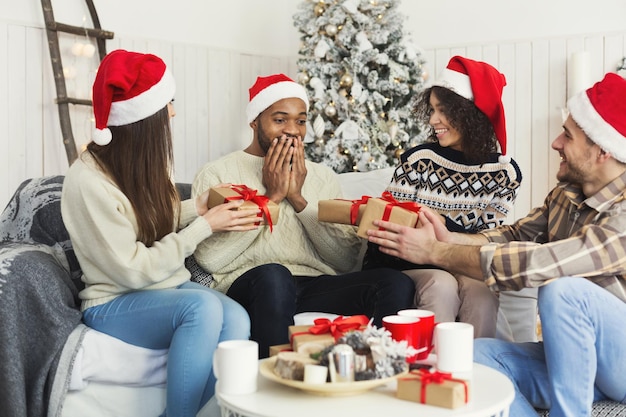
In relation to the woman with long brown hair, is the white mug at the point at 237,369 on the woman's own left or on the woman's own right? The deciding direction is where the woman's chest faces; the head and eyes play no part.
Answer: on the woman's own right

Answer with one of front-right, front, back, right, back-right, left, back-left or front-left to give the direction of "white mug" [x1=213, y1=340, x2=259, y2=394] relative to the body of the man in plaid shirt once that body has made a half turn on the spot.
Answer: back-right

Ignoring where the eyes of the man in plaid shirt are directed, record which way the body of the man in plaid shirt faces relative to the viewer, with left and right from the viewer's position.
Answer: facing to the left of the viewer

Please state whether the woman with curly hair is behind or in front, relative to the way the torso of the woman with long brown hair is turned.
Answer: in front

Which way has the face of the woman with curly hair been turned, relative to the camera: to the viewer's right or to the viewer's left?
to the viewer's left

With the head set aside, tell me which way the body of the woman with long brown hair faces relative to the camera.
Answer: to the viewer's right

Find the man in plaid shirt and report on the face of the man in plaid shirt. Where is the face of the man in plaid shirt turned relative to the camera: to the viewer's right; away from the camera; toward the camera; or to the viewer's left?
to the viewer's left

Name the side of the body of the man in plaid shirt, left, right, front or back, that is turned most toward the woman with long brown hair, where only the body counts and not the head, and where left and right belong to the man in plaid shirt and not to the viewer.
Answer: front

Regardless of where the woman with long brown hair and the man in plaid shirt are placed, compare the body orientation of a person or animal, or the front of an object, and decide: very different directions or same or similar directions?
very different directions

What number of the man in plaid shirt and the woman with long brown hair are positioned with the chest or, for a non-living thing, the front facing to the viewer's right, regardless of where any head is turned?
1

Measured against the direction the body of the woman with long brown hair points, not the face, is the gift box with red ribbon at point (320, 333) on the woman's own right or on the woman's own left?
on the woman's own right

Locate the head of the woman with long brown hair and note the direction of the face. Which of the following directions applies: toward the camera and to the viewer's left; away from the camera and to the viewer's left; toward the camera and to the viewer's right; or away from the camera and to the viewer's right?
away from the camera and to the viewer's right
